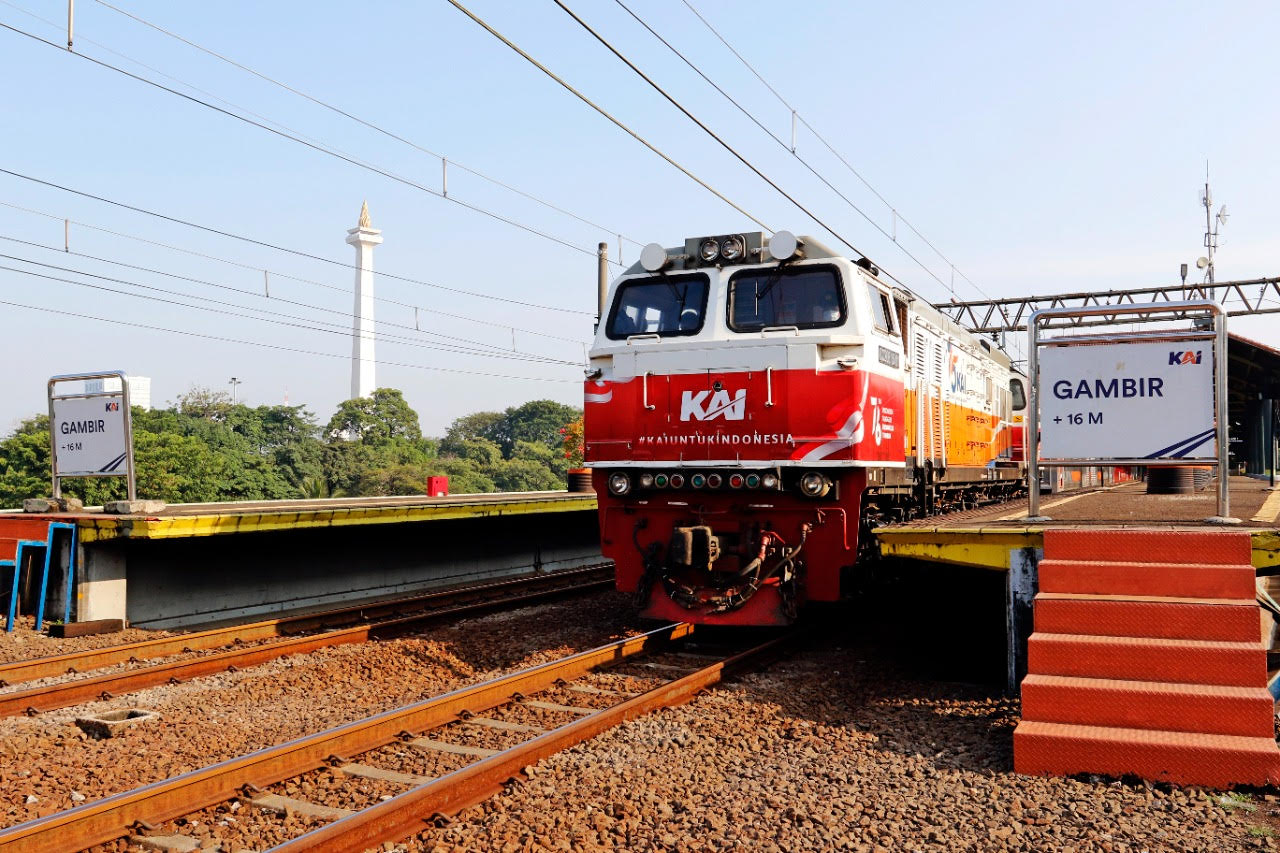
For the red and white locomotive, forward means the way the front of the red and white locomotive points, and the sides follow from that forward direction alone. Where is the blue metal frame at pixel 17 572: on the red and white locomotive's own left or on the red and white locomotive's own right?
on the red and white locomotive's own right

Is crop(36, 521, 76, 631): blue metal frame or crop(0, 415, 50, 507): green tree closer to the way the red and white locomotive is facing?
the blue metal frame

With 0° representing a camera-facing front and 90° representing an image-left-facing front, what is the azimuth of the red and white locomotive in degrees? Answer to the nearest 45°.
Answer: approximately 45°

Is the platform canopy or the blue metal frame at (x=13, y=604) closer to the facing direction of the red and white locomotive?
the blue metal frame

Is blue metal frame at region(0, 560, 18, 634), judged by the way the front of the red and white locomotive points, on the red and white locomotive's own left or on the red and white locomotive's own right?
on the red and white locomotive's own right

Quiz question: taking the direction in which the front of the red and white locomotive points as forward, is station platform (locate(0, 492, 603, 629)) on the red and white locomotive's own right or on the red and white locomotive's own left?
on the red and white locomotive's own right

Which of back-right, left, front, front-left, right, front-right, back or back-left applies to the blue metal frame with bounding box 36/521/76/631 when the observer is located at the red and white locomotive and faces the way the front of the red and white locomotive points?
front-right

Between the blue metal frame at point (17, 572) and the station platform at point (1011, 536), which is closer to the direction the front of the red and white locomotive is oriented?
the blue metal frame
